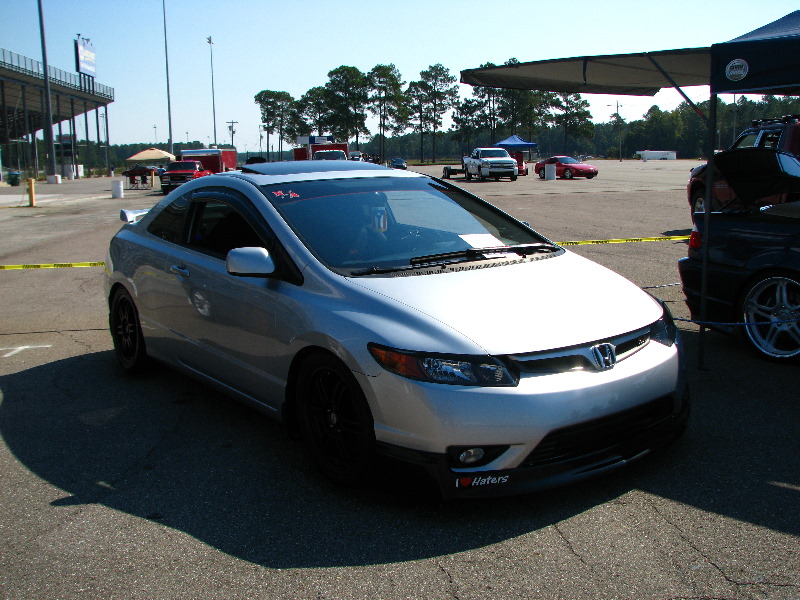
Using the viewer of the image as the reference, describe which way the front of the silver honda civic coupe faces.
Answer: facing the viewer and to the right of the viewer

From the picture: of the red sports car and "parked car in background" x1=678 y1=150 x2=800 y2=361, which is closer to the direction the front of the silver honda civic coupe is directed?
the parked car in background

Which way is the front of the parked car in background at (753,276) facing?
to the viewer's right

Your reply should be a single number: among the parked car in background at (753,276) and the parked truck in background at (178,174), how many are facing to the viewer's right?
1

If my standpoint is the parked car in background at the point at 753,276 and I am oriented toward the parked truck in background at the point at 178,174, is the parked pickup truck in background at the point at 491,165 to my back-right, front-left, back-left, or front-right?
front-right

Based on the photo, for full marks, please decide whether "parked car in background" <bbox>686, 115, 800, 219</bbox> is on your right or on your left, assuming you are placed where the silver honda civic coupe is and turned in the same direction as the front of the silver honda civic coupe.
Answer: on your left

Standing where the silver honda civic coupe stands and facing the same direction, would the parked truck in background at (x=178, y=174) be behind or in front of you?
behind

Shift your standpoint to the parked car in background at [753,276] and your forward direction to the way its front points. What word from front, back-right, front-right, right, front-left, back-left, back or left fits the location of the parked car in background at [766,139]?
left

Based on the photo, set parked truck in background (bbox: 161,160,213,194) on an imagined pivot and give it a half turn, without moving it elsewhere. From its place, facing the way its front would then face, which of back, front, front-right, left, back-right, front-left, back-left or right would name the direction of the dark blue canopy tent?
back-right

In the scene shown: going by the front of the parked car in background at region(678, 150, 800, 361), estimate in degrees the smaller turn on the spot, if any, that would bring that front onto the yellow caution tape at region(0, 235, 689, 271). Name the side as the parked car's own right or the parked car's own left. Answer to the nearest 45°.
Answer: approximately 180°

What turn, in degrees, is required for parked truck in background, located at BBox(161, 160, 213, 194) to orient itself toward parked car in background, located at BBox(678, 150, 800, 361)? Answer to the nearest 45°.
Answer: approximately 45° to its left

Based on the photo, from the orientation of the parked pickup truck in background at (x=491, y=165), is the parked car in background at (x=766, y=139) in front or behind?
in front

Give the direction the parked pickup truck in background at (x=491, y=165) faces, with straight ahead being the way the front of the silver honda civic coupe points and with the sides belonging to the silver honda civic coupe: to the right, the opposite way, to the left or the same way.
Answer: the same way

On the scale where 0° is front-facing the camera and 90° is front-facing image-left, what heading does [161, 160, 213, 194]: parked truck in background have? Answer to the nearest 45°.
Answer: approximately 45°
